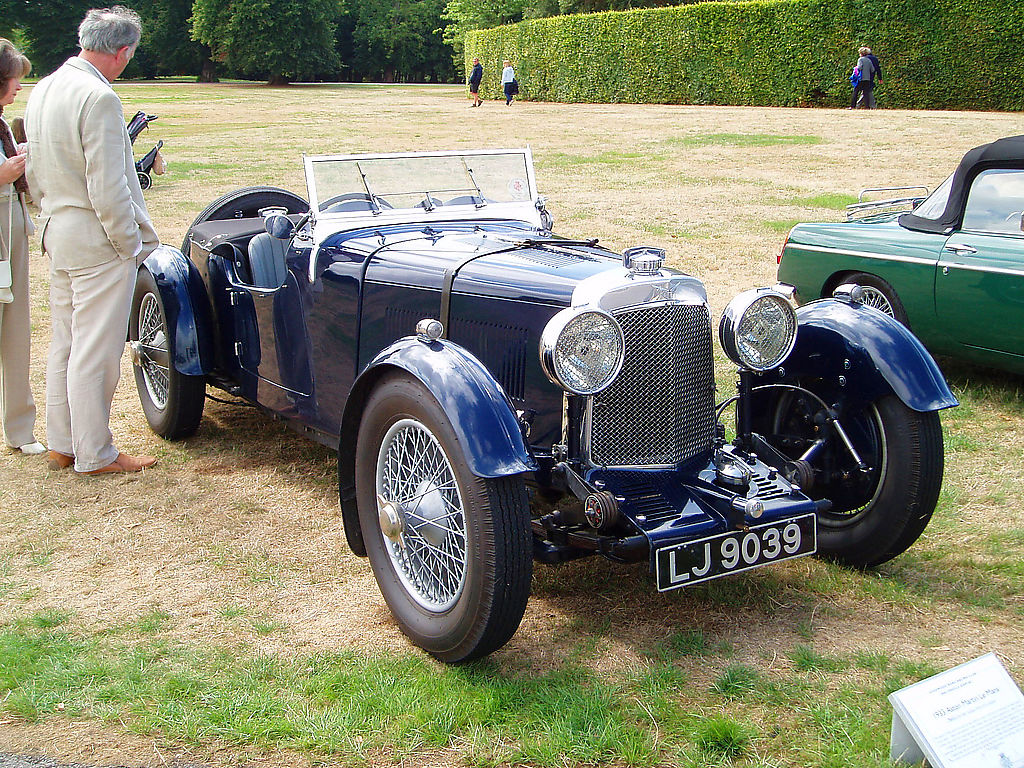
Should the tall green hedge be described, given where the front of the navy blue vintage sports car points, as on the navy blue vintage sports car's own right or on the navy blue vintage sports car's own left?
on the navy blue vintage sports car's own left

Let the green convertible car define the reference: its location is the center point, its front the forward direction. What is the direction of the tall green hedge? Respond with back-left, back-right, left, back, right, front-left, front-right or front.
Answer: back-left

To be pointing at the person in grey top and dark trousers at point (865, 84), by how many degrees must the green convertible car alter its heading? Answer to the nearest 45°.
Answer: approximately 135° to its left

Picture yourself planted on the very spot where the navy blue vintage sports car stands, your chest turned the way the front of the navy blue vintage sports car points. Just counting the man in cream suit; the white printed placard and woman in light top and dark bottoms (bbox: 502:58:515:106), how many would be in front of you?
1

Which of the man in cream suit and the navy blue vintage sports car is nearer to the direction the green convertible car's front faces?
the navy blue vintage sports car

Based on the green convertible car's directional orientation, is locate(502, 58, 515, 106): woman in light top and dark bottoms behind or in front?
behind

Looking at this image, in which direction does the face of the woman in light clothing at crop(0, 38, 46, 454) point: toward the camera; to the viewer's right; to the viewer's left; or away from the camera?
to the viewer's right

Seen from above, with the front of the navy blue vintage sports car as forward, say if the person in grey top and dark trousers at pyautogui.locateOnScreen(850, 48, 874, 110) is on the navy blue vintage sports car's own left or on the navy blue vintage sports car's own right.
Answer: on the navy blue vintage sports car's own left

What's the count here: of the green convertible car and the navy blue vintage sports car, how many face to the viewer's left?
0

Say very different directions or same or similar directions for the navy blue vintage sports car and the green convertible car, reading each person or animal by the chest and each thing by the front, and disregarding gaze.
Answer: same or similar directions

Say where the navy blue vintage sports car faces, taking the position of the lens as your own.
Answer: facing the viewer and to the right of the viewer

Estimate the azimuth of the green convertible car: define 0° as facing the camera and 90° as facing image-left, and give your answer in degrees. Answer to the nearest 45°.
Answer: approximately 315°

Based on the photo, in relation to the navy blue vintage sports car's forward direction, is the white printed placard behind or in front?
in front

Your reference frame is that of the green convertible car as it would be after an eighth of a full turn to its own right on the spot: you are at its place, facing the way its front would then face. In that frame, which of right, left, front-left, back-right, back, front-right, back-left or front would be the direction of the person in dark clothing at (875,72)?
back
